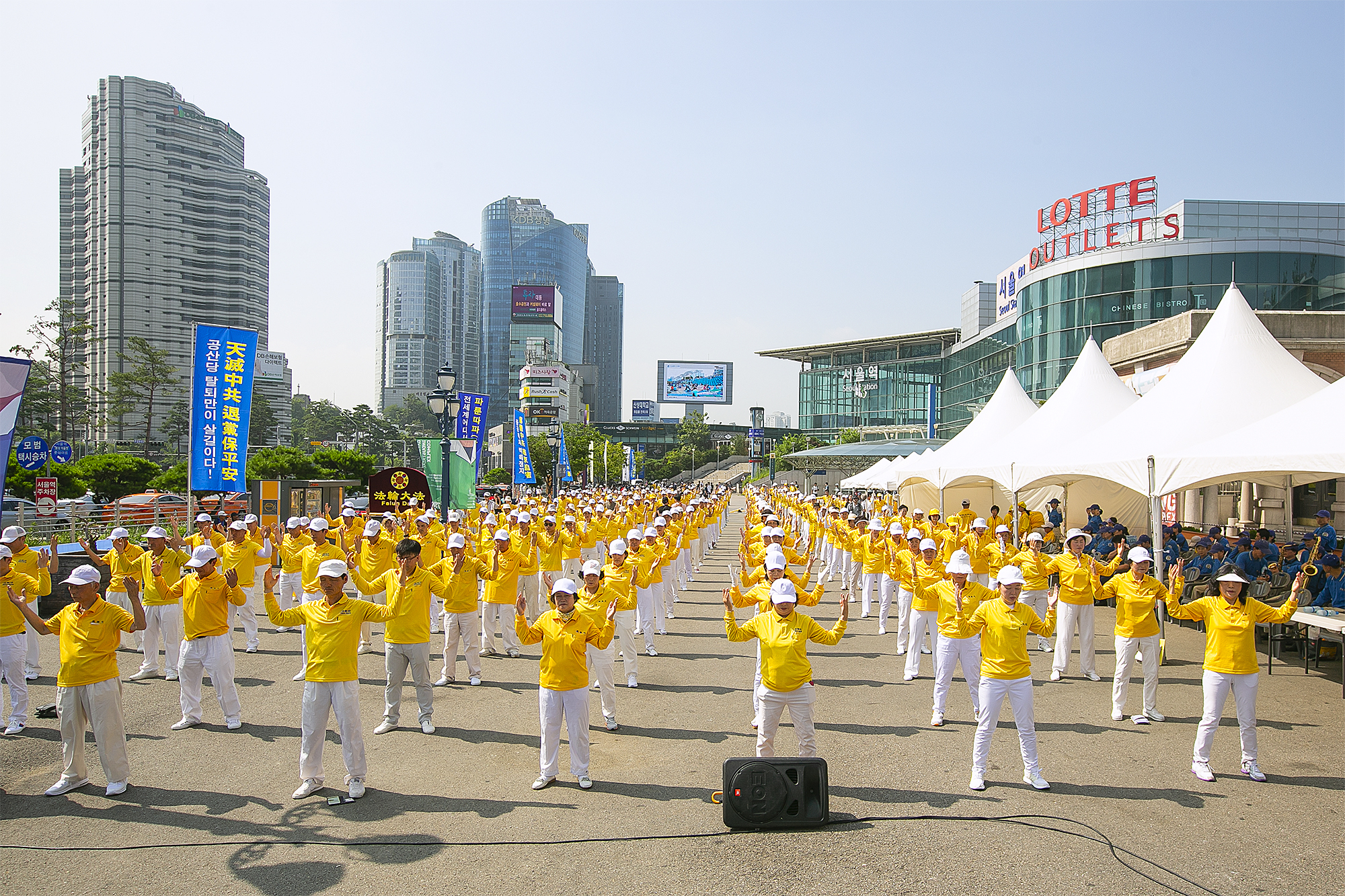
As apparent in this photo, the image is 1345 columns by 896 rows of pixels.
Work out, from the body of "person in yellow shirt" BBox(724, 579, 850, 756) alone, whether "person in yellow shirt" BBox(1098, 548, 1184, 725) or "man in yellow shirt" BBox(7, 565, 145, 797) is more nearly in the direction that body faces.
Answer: the man in yellow shirt

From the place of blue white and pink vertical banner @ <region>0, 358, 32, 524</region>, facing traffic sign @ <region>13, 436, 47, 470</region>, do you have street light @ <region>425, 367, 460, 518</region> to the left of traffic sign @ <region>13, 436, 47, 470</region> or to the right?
right

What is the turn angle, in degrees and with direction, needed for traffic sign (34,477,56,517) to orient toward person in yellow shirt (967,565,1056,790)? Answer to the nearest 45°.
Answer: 0° — it already faces them

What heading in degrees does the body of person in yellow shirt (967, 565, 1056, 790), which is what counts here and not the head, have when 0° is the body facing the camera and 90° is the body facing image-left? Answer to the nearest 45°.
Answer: approximately 0°

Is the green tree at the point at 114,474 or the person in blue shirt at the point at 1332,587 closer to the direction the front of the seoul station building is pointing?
the green tree
